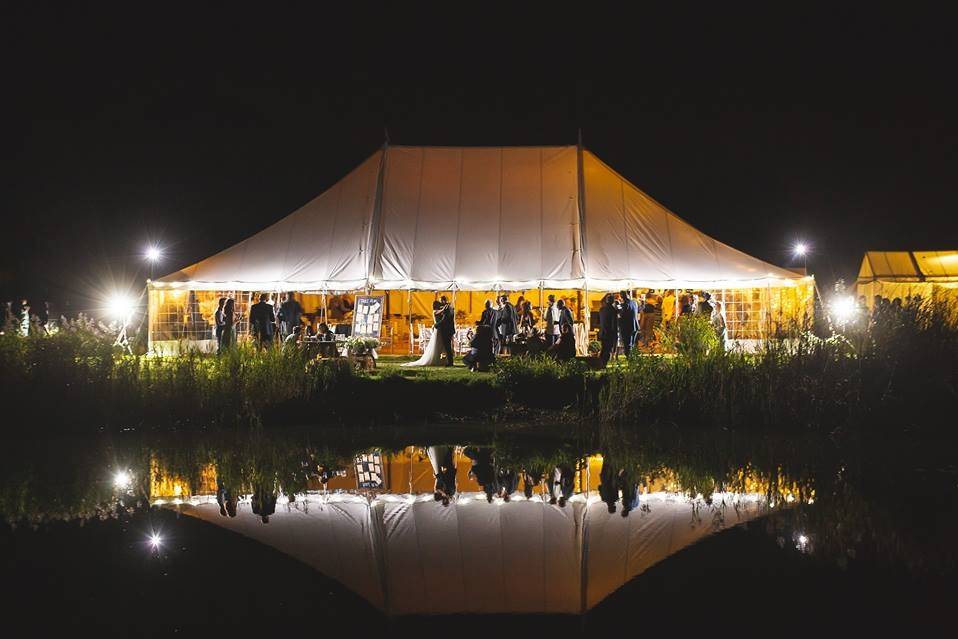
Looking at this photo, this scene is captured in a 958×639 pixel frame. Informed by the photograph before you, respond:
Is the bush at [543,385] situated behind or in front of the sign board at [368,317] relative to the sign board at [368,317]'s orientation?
in front

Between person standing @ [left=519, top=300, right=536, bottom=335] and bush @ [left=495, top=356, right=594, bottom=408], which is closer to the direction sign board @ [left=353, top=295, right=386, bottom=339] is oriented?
the bush

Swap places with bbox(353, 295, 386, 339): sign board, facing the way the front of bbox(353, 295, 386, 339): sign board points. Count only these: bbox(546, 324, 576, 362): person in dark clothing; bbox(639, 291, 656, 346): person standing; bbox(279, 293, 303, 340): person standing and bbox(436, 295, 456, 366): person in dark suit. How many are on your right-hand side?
1

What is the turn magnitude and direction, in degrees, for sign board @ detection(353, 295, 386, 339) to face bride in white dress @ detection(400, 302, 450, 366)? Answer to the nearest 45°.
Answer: approximately 45° to its left

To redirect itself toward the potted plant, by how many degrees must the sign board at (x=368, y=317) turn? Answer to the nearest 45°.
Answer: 0° — it already faces it

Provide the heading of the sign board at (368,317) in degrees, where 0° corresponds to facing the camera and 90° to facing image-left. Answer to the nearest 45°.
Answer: approximately 0°

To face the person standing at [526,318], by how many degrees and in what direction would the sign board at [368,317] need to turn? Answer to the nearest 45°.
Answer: approximately 90° to its left

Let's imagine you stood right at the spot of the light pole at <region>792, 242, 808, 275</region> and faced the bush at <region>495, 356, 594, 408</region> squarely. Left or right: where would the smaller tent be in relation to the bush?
left

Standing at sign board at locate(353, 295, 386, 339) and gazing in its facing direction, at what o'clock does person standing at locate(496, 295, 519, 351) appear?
The person standing is roughly at 10 o'clock from the sign board.

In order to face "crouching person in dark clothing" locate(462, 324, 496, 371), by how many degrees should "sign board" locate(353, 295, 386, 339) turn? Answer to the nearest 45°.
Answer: approximately 45° to its left

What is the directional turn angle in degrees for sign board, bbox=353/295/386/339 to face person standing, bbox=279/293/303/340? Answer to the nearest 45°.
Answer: approximately 90° to its right

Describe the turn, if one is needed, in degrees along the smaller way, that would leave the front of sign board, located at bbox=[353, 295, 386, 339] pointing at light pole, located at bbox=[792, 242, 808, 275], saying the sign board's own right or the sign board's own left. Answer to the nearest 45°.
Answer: approximately 135° to the sign board's own left

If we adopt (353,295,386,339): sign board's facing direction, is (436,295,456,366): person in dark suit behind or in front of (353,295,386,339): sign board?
in front
